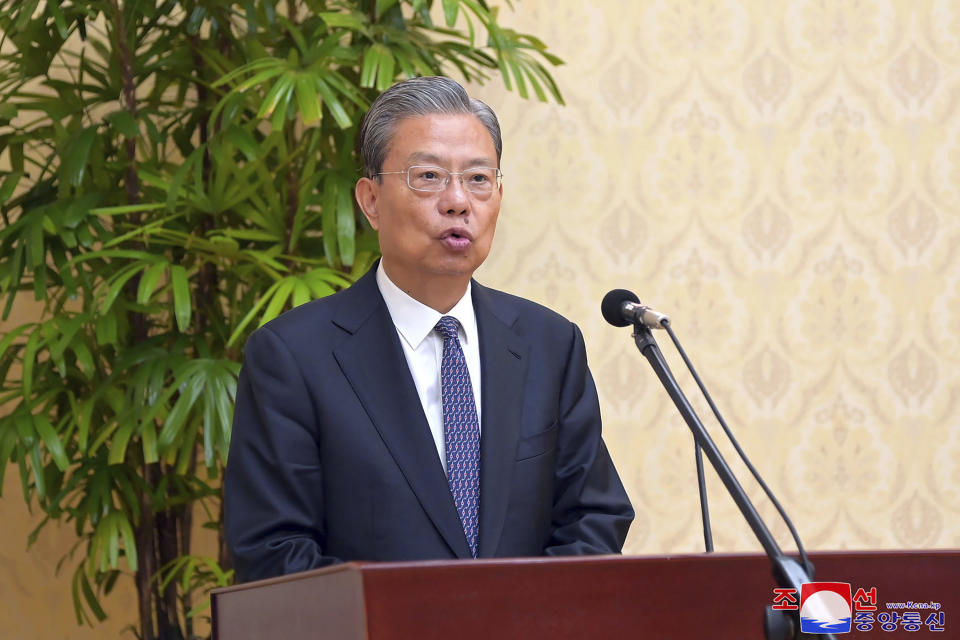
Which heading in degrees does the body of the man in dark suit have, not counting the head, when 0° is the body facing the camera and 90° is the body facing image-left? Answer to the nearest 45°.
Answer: approximately 315°

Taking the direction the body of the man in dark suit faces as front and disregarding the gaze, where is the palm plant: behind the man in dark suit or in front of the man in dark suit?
behind

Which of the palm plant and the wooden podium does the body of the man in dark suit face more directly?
the wooden podium

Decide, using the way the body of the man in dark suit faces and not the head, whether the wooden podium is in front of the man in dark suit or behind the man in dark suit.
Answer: in front
